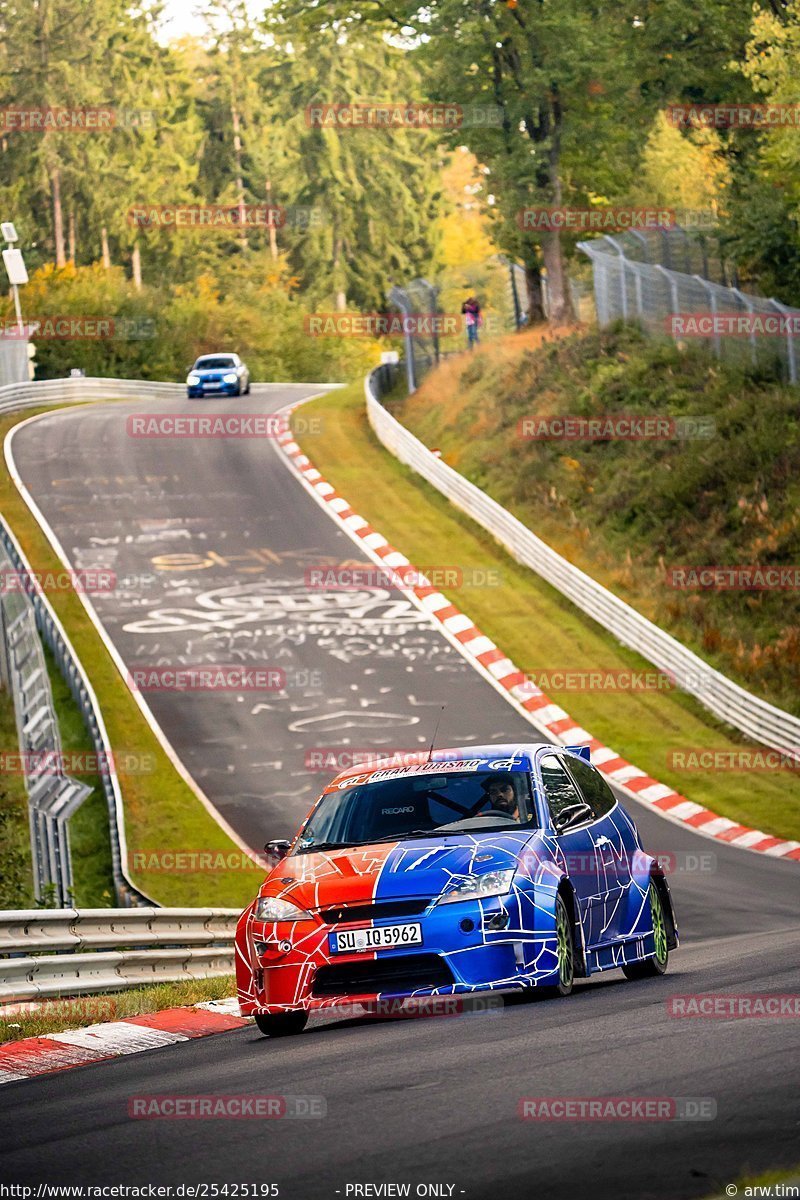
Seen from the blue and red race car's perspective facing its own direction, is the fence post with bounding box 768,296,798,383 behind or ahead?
behind

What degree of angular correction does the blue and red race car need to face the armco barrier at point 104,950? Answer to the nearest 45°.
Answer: approximately 90° to its right

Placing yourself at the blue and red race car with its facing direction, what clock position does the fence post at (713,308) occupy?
The fence post is roughly at 5 o'clock from the blue and red race car.

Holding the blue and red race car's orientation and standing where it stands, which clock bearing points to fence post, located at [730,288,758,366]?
The fence post is roughly at 5 o'clock from the blue and red race car.

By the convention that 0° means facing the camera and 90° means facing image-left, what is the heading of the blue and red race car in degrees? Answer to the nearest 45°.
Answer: approximately 45°

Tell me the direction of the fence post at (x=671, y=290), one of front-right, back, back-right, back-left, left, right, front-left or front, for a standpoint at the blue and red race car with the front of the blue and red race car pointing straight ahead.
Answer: back-right

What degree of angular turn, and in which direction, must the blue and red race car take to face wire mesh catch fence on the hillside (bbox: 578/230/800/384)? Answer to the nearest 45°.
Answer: approximately 135° to its right
